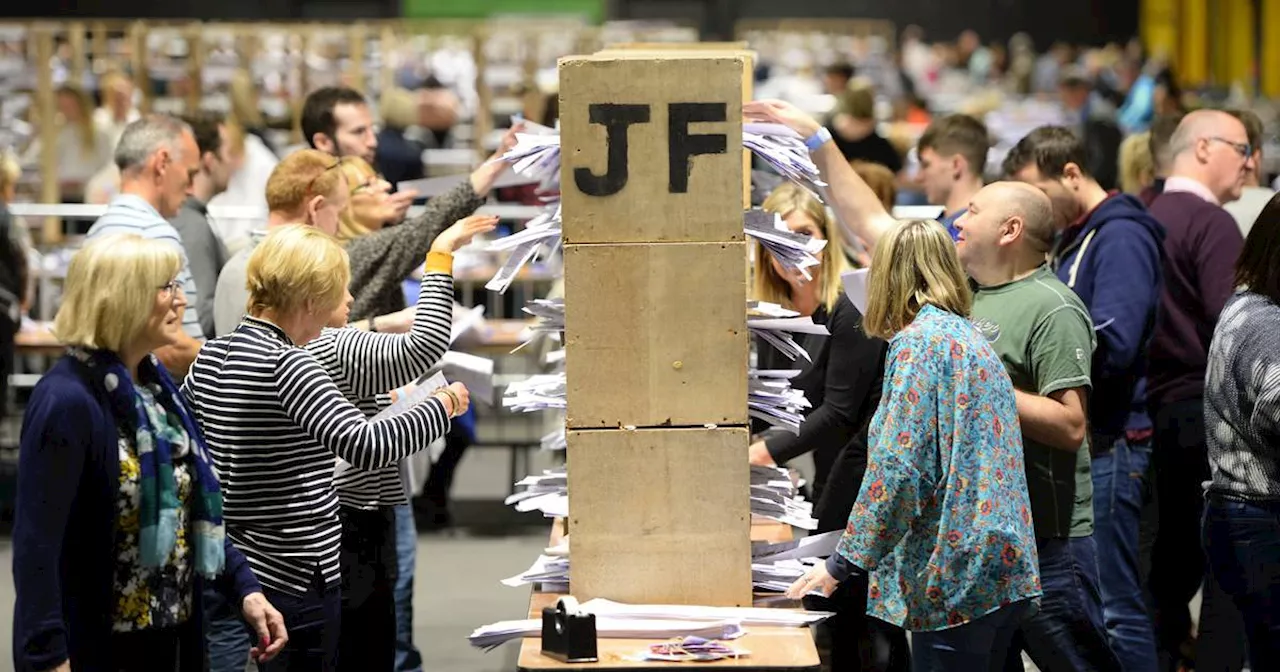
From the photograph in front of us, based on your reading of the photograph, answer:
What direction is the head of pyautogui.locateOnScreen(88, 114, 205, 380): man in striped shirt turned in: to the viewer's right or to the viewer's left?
to the viewer's right

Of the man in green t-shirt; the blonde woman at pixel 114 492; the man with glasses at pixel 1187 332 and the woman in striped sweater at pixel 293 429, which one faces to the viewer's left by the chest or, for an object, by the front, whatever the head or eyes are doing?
the man in green t-shirt

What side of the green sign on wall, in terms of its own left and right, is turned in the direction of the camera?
front

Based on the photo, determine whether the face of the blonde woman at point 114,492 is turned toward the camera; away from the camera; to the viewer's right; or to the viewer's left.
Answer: to the viewer's right

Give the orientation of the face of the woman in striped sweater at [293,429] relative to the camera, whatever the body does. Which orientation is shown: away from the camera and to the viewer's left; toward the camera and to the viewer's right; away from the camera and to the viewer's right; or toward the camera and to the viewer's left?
away from the camera and to the viewer's right

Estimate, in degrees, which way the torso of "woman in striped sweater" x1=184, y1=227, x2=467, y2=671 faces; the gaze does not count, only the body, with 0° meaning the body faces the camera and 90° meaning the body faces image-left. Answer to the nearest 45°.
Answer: approximately 225°

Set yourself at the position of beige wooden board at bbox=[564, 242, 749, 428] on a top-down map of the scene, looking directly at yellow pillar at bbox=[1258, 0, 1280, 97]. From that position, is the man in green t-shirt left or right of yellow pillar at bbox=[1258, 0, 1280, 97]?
right

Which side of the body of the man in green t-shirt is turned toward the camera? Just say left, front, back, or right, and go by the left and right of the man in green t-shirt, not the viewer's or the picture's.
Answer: left

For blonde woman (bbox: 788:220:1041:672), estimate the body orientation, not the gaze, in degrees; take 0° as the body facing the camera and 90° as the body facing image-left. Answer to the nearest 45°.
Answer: approximately 135°

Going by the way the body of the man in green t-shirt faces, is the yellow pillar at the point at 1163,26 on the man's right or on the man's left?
on the man's right
